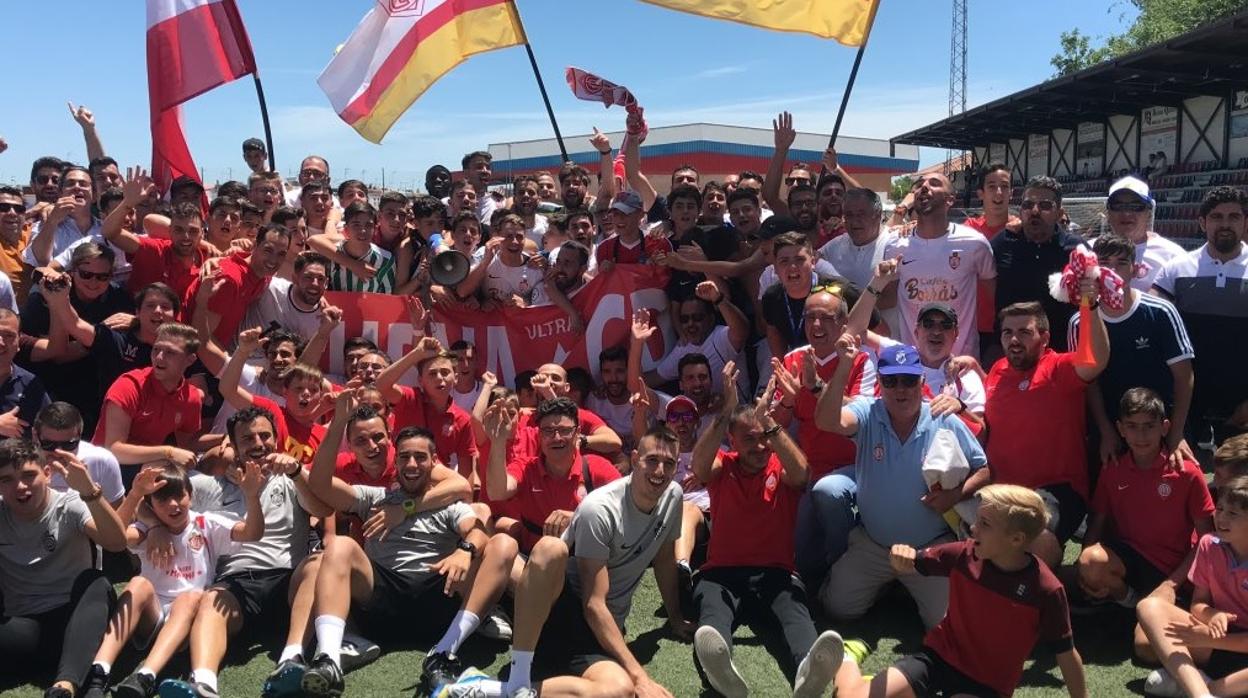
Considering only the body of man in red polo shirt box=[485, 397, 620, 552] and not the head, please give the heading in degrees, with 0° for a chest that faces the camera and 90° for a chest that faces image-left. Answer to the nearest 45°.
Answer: approximately 0°

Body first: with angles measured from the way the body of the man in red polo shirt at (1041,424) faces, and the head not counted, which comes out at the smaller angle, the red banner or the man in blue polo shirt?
the man in blue polo shirt

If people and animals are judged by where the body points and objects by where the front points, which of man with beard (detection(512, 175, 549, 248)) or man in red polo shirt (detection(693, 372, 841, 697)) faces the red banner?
the man with beard

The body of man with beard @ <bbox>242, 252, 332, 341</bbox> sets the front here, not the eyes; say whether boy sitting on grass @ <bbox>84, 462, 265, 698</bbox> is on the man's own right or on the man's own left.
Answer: on the man's own right

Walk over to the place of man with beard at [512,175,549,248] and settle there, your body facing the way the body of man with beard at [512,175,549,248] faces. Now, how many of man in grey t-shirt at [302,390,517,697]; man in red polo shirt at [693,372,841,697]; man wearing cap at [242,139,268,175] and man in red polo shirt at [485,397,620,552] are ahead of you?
3

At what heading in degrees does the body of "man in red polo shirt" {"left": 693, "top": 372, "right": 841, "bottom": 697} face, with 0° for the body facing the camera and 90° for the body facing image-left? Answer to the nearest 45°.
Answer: approximately 0°

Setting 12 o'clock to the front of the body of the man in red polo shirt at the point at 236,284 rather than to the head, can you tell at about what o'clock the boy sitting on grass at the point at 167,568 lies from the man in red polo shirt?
The boy sitting on grass is roughly at 2 o'clock from the man in red polo shirt.

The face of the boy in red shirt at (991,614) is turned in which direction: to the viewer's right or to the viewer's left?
to the viewer's left

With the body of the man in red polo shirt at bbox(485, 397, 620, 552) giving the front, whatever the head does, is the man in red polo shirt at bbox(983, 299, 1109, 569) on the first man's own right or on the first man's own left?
on the first man's own left

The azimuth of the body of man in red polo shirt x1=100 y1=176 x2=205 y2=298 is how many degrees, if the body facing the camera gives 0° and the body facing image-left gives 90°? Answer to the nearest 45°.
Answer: approximately 315°

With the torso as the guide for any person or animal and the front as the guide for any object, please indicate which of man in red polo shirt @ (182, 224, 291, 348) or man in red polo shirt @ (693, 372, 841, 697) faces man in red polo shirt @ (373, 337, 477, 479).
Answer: man in red polo shirt @ (182, 224, 291, 348)

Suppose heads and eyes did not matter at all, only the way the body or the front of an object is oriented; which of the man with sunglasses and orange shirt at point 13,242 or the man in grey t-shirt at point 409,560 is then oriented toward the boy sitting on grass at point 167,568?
the man with sunglasses and orange shirt

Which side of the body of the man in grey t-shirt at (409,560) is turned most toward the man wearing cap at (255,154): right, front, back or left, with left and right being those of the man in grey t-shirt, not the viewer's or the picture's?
back

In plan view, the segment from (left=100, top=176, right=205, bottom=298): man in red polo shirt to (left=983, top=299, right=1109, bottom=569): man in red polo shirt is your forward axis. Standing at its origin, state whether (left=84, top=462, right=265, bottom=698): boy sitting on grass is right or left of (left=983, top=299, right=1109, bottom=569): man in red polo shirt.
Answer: right
